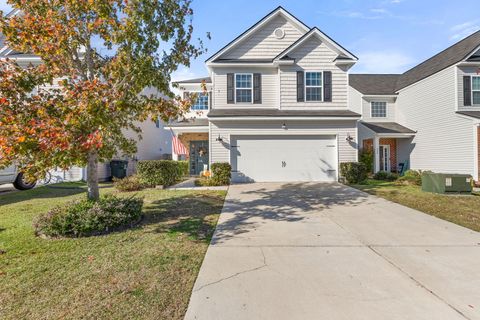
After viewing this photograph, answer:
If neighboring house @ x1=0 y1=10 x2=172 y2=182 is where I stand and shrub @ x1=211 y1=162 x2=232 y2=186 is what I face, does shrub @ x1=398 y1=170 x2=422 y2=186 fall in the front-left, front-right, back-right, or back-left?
front-left

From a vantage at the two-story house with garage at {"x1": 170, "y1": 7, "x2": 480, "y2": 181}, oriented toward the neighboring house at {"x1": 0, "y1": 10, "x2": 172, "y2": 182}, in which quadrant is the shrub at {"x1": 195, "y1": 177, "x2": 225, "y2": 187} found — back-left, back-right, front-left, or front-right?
front-left

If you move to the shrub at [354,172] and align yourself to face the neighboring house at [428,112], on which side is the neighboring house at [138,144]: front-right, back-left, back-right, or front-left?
back-left

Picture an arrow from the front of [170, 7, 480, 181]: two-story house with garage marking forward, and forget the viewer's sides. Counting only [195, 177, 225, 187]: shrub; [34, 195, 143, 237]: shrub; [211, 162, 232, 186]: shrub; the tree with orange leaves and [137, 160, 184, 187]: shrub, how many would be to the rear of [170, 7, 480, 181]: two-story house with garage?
0

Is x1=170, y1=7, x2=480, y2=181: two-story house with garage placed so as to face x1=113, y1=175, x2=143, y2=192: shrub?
no

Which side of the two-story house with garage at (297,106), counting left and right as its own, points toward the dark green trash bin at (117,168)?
right

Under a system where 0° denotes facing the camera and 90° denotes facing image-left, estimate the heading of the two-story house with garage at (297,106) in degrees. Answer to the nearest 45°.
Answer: approximately 0°

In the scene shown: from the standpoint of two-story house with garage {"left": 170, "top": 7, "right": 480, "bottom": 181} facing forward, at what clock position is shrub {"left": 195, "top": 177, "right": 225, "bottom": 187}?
The shrub is roughly at 2 o'clock from the two-story house with garage.

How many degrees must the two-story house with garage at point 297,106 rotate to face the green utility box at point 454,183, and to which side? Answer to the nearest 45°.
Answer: approximately 90° to its left

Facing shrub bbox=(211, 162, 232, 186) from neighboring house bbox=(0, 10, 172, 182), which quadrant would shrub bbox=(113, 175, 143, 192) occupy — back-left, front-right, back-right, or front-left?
front-right

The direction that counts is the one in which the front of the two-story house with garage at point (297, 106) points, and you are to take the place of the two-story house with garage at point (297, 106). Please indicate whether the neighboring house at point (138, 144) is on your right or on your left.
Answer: on your right

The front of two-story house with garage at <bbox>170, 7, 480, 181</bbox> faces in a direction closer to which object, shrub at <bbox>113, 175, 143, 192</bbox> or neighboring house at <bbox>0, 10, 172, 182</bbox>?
the shrub

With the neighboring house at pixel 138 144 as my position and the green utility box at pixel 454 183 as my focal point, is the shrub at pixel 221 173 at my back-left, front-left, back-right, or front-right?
front-right

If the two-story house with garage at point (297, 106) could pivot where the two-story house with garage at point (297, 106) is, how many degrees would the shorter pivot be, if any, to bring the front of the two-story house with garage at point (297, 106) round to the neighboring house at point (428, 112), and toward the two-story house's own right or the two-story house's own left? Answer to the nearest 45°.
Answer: approximately 135° to the two-story house's own left

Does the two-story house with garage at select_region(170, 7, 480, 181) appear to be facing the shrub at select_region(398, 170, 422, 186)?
no

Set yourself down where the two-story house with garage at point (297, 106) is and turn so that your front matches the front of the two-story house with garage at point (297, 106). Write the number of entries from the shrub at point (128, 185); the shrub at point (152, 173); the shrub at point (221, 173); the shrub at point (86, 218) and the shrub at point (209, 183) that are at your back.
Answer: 0
